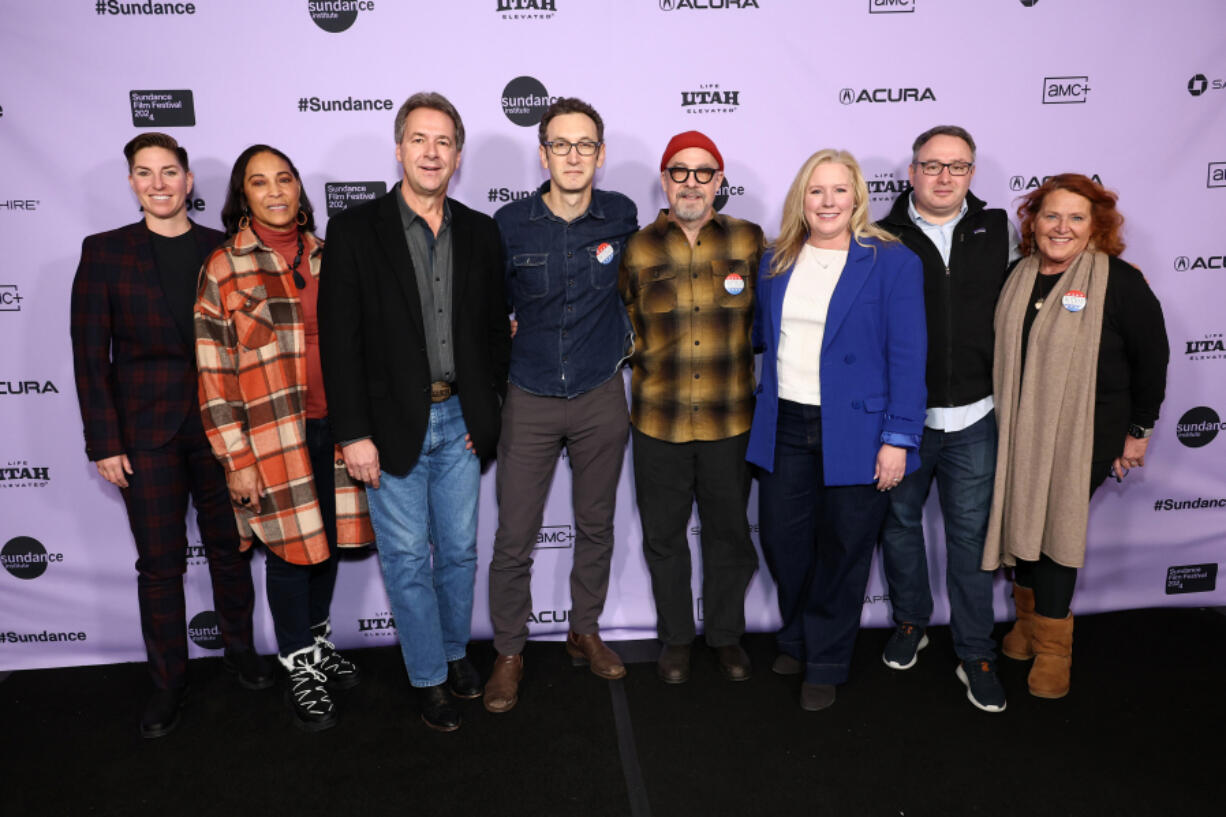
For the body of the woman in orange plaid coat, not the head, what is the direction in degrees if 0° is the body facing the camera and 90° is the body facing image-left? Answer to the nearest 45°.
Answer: approximately 315°

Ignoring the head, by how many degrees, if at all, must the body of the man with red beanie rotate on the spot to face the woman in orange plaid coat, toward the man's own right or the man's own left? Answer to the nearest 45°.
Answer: approximately 90° to the man's own right

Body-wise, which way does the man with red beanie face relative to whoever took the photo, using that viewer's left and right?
facing the viewer

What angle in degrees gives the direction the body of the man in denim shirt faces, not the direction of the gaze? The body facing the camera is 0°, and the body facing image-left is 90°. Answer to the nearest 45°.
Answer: approximately 0°

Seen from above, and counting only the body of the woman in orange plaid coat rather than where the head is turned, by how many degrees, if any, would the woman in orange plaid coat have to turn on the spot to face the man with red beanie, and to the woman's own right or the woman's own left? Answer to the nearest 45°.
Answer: approximately 45° to the woman's own left

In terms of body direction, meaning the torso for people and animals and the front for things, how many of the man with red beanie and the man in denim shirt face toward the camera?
2

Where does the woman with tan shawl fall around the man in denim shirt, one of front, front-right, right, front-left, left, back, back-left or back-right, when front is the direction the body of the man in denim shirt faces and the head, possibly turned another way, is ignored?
left

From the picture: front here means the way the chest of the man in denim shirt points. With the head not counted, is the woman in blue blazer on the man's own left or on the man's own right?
on the man's own left
